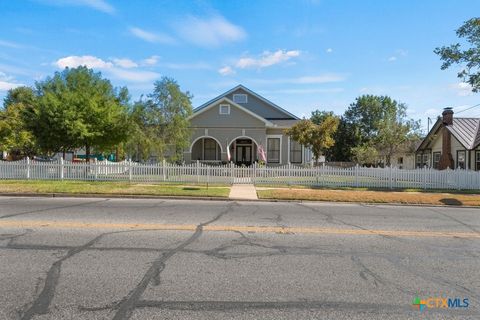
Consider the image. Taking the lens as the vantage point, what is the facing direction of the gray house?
facing the viewer

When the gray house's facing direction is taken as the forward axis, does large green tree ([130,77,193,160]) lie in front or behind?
in front

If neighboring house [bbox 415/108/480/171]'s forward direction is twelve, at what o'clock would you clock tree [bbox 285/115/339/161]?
The tree is roughly at 2 o'clock from the neighboring house.

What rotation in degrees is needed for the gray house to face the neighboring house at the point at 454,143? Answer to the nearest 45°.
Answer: approximately 90° to its left

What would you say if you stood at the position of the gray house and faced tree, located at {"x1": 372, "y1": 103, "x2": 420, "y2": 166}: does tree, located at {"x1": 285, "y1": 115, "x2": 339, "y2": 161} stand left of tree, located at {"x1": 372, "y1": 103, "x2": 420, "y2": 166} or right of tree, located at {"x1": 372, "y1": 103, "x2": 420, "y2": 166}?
right

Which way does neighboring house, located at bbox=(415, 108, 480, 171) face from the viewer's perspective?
toward the camera

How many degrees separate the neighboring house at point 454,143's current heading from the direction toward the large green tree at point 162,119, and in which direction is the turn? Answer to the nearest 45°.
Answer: approximately 45° to its right

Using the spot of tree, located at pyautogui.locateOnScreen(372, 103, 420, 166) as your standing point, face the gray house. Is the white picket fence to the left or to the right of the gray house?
left

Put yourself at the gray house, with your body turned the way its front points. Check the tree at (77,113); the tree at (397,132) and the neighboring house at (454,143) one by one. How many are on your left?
2

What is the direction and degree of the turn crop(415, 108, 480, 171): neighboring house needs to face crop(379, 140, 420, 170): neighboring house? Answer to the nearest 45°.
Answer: approximately 135° to its right

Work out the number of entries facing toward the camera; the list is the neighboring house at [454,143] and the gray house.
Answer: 2

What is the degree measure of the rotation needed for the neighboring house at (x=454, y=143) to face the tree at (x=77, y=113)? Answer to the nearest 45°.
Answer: approximately 45° to its right

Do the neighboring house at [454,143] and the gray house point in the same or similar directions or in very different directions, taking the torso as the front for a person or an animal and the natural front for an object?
same or similar directions

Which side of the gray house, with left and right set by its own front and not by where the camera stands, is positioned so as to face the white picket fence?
front
